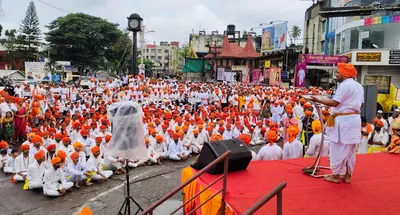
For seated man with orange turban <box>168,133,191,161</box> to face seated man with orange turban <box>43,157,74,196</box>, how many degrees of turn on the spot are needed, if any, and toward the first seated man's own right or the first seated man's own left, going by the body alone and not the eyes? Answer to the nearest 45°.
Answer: approximately 90° to the first seated man's own right

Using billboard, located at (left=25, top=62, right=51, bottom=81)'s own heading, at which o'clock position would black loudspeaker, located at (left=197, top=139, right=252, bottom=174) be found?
The black loudspeaker is roughly at 12 o'clock from the billboard.

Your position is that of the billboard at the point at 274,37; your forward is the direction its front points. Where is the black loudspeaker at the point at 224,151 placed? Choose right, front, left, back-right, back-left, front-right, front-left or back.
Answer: front-left

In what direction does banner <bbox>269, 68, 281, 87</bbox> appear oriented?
toward the camera

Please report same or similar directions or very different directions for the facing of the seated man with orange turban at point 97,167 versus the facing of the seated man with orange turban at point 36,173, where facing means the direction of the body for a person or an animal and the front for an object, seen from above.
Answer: same or similar directions

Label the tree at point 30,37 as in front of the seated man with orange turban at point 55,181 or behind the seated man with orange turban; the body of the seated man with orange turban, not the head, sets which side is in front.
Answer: behind

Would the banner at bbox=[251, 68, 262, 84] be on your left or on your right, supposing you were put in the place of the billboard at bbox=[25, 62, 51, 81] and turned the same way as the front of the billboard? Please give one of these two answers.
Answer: on your left

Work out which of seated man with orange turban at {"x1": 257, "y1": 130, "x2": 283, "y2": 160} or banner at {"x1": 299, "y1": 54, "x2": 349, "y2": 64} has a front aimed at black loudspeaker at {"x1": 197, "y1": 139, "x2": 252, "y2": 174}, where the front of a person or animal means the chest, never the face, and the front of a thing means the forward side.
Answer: the banner

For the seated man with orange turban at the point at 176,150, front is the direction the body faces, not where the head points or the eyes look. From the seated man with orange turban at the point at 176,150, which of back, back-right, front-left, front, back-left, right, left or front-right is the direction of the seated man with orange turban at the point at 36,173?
right

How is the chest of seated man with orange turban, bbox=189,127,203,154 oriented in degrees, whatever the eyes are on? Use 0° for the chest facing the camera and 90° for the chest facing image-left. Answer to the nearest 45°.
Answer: approximately 315°

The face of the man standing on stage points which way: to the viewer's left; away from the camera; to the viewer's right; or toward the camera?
to the viewer's left

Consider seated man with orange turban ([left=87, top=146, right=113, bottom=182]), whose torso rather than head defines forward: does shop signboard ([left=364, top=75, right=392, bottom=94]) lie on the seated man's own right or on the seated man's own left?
on the seated man's own left

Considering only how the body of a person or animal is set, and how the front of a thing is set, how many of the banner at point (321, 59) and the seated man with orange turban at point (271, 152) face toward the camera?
1

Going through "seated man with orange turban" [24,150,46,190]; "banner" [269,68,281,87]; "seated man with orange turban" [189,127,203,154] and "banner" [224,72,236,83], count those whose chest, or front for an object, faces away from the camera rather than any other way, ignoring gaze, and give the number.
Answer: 0

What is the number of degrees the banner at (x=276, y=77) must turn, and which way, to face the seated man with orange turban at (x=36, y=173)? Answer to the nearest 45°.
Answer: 0° — it already faces them

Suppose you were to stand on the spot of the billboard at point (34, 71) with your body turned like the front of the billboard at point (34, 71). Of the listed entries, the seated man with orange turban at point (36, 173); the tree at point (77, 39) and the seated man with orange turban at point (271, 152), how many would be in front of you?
2

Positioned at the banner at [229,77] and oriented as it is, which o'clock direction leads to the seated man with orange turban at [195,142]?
The seated man with orange turban is roughly at 12 o'clock from the banner.

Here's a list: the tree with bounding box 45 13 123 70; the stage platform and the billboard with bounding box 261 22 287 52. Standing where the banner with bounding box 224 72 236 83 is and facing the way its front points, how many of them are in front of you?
1
